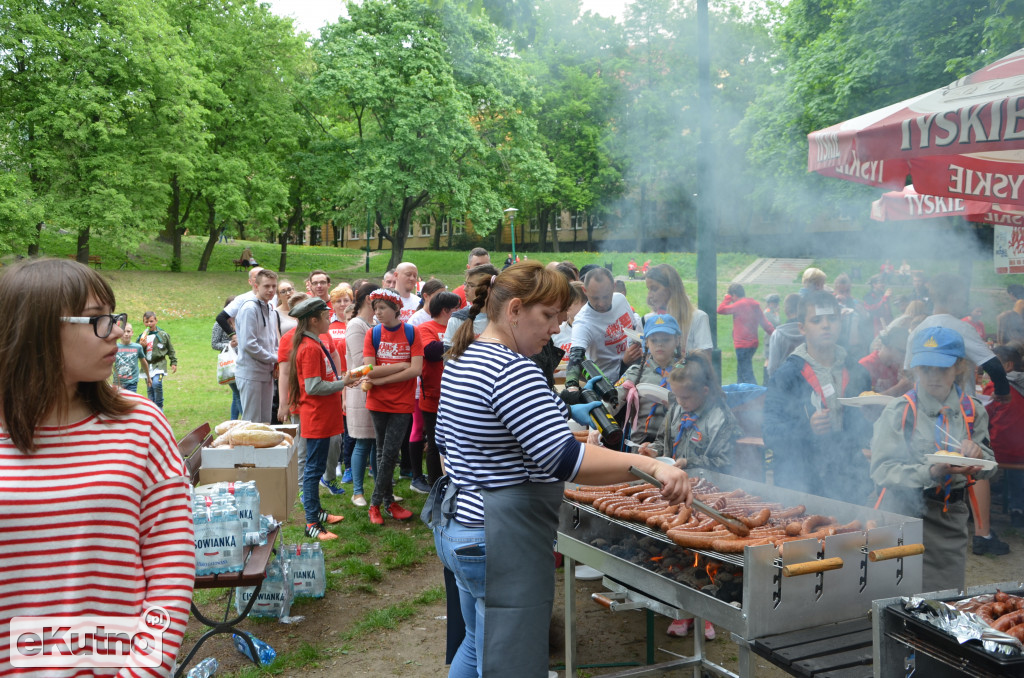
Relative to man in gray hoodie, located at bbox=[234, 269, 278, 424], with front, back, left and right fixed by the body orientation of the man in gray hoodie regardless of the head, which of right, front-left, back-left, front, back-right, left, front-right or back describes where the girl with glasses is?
front-right

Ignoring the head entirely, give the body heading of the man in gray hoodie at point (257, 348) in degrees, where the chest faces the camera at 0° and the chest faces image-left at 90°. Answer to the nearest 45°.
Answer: approximately 315°

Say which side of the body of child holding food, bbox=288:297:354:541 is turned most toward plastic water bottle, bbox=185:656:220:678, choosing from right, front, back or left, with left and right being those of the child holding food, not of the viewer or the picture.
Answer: right

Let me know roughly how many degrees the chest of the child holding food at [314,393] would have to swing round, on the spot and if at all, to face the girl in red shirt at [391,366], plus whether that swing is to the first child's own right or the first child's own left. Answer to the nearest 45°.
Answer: approximately 45° to the first child's own left

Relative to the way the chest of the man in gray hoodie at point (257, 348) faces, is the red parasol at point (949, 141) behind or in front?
in front

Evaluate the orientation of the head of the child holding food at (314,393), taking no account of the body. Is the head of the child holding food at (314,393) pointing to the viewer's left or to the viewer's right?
to the viewer's right

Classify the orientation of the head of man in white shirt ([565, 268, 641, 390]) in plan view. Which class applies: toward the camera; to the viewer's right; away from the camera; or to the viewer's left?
toward the camera

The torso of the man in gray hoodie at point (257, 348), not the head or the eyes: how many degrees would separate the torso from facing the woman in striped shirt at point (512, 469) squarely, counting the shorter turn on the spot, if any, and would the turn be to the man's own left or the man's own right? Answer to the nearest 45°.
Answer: approximately 45° to the man's own right

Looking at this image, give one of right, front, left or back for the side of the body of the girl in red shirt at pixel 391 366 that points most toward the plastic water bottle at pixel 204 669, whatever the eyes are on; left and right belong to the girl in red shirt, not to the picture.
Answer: front

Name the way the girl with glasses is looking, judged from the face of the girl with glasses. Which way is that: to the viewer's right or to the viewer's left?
to the viewer's right

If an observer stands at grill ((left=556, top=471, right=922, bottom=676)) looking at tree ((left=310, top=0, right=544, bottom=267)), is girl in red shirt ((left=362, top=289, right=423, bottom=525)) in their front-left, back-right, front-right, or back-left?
front-left

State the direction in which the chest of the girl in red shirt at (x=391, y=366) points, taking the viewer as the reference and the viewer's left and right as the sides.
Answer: facing the viewer

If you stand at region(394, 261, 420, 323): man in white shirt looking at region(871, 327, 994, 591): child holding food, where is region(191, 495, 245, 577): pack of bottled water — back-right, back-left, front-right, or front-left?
front-right

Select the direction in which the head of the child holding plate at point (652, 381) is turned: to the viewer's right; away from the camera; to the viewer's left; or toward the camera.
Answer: toward the camera

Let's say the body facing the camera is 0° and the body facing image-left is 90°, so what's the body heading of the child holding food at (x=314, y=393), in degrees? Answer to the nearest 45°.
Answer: approximately 270°

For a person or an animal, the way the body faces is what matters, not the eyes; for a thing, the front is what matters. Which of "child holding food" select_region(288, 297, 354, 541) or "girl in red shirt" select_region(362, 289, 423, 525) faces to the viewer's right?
the child holding food

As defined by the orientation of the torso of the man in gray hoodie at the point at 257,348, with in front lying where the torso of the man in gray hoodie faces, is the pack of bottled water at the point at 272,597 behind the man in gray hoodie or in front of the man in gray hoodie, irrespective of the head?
in front

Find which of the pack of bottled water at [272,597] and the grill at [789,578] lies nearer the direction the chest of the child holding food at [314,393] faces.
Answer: the grill
